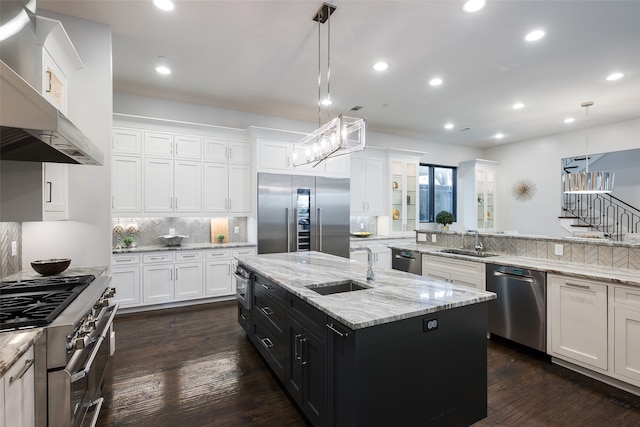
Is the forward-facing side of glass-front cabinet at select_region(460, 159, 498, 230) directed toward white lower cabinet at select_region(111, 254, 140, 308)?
no

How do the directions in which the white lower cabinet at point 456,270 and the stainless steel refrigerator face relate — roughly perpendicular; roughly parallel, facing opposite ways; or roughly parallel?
roughly perpendicular

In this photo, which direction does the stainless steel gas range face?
to the viewer's right

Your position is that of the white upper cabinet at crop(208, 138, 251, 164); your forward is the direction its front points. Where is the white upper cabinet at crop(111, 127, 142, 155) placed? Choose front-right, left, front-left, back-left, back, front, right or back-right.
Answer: right

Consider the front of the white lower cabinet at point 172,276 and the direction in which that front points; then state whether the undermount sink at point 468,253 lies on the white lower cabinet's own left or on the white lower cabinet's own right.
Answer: on the white lower cabinet's own left

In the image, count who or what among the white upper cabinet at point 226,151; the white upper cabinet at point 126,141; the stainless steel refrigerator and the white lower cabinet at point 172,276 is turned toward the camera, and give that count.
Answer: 4

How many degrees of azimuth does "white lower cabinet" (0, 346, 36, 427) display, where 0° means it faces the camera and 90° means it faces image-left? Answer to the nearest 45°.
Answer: approximately 270°

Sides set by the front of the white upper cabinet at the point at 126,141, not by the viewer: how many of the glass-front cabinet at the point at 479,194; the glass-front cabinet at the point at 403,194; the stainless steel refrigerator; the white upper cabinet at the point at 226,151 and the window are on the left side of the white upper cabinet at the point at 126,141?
5

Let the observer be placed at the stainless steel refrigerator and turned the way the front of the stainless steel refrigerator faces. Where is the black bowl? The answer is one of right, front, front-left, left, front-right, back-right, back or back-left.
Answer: front-right

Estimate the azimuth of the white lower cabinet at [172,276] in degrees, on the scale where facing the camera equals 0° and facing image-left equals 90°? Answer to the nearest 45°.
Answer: approximately 0°

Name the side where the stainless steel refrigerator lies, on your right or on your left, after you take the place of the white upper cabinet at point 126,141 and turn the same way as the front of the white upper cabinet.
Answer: on your left

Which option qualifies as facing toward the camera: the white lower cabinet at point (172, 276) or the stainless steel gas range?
the white lower cabinet

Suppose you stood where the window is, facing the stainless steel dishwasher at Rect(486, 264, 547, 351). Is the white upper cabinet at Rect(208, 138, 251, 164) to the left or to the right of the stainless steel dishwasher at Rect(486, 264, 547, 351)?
right

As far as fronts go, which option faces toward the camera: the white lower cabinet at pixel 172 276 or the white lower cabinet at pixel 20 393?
the white lower cabinet at pixel 172 276

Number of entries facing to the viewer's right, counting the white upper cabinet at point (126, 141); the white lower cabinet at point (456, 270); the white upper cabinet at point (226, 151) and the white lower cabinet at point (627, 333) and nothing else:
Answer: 0

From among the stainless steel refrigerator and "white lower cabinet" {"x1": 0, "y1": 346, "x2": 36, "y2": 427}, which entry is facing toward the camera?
the stainless steel refrigerator

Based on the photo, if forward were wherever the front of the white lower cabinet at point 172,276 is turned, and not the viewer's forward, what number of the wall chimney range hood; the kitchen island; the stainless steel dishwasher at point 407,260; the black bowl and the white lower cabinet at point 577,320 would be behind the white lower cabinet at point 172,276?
0

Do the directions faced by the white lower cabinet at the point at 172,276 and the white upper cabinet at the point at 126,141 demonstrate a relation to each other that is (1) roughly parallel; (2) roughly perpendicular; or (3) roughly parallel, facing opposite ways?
roughly parallel

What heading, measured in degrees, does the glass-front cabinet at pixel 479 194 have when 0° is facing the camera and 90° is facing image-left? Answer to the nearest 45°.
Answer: approximately 315°

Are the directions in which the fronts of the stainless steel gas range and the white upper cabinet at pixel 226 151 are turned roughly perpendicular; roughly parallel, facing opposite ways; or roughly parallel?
roughly perpendicular

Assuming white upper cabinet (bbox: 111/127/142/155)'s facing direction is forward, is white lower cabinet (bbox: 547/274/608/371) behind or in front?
in front

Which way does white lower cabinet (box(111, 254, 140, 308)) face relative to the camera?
toward the camera

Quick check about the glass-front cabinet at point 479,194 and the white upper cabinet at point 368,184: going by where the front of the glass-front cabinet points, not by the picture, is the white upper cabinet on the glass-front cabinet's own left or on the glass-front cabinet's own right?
on the glass-front cabinet's own right

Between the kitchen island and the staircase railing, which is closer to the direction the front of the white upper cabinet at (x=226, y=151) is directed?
the kitchen island
